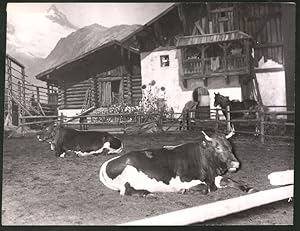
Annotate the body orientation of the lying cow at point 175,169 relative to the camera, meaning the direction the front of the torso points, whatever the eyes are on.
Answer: to the viewer's right

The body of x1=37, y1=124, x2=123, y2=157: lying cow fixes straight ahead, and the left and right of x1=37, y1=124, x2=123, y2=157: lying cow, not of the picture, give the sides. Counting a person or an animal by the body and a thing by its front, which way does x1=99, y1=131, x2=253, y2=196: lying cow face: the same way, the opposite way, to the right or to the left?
the opposite way

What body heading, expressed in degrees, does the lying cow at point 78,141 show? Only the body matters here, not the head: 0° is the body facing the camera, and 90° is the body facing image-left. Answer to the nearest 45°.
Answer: approximately 90°

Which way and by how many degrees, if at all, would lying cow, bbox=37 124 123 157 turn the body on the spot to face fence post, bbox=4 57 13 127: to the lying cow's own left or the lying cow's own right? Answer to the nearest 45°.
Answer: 0° — it already faces it

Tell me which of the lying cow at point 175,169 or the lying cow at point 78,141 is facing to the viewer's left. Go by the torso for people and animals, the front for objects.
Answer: the lying cow at point 78,141
